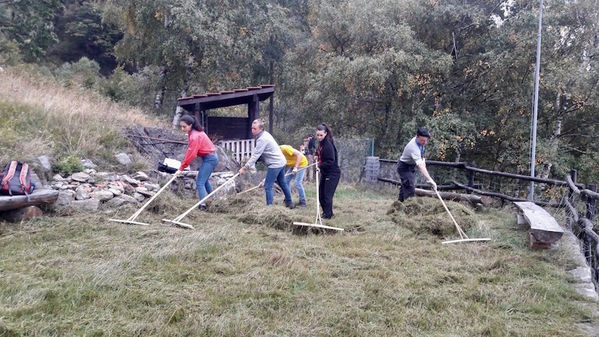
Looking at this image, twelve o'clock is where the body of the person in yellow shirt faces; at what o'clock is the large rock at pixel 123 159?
The large rock is roughly at 12 o'clock from the person in yellow shirt.

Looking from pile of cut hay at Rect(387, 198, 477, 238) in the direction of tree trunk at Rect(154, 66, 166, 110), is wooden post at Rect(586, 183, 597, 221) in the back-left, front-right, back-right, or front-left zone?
back-right

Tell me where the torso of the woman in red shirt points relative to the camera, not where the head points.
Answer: to the viewer's left

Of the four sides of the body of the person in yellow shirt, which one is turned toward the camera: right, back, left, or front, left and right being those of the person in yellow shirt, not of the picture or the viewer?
left

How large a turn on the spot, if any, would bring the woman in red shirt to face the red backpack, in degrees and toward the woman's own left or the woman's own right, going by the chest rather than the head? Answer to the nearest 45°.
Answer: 0° — they already face it

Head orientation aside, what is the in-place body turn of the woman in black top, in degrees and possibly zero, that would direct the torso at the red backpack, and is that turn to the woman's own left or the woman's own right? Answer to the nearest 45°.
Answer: approximately 45° to the woman's own right
